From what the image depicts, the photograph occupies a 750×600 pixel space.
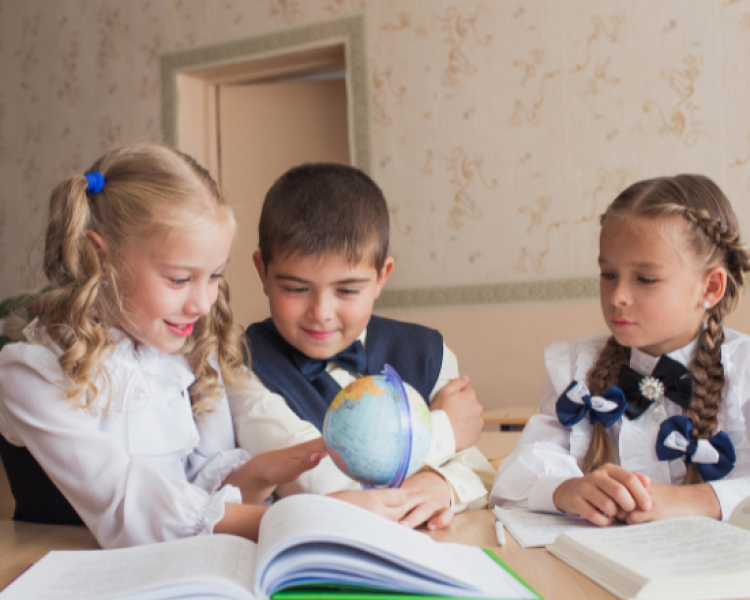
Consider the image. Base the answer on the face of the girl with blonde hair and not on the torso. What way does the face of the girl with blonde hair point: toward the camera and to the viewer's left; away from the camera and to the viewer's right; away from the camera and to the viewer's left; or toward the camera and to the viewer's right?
toward the camera and to the viewer's right

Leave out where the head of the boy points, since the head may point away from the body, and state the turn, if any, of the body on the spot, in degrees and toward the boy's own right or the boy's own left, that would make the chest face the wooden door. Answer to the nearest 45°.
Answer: approximately 180°

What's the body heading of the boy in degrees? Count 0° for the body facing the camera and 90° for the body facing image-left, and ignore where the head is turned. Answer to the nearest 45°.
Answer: approximately 0°

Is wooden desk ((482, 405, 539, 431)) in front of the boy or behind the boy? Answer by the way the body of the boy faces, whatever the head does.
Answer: behind

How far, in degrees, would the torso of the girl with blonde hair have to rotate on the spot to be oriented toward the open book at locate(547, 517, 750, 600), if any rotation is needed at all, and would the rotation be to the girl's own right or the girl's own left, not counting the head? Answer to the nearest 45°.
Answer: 0° — they already face it

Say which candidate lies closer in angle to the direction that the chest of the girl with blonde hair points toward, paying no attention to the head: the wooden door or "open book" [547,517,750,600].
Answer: the open book

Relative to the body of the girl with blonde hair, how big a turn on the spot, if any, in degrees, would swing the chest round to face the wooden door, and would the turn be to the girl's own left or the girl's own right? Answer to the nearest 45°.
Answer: approximately 135° to the girl's own left
